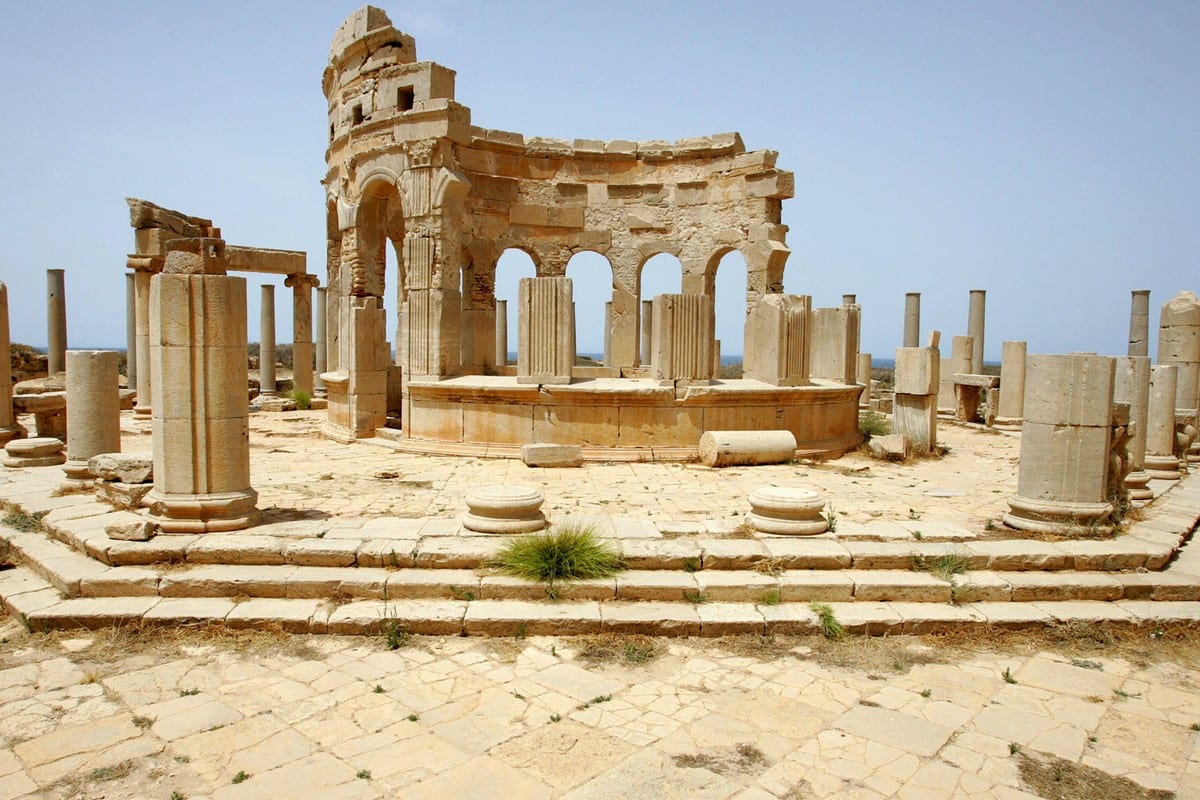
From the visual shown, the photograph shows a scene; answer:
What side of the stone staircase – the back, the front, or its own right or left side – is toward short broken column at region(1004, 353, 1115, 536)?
left

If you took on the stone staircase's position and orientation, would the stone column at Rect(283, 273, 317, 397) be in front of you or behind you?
behind

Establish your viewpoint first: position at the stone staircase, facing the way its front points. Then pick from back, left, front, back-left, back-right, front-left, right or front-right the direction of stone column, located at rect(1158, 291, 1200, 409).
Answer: back-left

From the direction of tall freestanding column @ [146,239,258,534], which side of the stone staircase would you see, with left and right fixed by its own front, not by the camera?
right

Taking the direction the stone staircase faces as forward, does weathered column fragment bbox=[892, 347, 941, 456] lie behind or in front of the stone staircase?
behind

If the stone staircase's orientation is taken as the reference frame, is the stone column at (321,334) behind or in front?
behind

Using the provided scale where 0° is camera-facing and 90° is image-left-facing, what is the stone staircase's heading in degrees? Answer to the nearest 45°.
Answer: approximately 0°

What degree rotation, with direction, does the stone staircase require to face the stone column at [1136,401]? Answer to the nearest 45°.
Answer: approximately 135° to its left

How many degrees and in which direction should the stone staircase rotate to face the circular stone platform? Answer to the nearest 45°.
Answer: approximately 180°

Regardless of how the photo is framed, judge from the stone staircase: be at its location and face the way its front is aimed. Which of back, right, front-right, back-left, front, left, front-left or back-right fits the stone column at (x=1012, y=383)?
back-left

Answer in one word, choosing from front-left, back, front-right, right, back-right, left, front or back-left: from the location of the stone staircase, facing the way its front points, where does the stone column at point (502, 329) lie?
back

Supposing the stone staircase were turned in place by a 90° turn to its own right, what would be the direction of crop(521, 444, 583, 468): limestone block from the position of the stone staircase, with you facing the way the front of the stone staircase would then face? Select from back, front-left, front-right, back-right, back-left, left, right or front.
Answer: right

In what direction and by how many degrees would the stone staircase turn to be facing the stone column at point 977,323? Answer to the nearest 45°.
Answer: approximately 135° to its left

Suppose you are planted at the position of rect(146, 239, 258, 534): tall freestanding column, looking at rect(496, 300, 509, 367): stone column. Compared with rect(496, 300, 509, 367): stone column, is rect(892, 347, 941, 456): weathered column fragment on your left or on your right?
right
